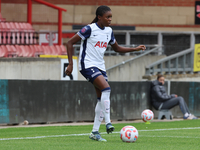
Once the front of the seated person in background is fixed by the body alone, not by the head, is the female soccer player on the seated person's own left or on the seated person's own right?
on the seated person's own right

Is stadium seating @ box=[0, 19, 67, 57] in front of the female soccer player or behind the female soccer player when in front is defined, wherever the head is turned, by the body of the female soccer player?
behind

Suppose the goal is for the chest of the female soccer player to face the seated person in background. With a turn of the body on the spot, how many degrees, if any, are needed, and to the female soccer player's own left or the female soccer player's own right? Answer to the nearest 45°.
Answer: approximately 135° to the female soccer player's own left

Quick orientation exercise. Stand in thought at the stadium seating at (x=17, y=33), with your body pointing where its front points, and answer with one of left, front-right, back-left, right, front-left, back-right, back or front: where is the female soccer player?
front

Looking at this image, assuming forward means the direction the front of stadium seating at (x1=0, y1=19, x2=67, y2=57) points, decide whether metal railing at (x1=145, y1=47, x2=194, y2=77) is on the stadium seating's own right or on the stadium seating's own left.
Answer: on the stadium seating's own left

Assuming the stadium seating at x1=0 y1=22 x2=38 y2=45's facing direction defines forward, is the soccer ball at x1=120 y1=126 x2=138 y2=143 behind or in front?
in front

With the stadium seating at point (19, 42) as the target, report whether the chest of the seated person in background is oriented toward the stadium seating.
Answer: no

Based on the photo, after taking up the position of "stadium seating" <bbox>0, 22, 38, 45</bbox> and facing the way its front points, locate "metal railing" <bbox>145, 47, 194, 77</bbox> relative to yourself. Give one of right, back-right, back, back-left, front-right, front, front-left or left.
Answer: left

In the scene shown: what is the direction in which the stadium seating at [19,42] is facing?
toward the camera

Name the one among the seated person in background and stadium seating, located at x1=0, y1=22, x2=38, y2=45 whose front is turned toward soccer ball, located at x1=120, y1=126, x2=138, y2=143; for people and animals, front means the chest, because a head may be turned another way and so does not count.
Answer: the stadium seating

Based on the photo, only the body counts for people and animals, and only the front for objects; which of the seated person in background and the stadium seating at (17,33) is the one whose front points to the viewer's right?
the seated person in background

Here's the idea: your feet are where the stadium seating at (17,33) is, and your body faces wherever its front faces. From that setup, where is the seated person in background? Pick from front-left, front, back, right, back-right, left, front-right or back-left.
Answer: front-left

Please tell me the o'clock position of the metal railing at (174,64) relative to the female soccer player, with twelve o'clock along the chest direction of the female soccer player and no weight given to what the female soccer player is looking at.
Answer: The metal railing is roughly at 8 o'clock from the female soccer player.

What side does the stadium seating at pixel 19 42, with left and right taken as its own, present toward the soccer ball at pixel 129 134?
front

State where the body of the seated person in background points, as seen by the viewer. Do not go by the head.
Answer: to the viewer's right
